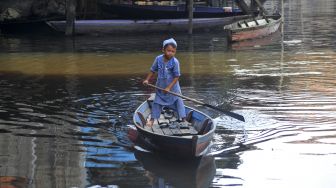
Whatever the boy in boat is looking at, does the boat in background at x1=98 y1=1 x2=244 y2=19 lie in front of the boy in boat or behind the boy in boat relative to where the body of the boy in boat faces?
behind

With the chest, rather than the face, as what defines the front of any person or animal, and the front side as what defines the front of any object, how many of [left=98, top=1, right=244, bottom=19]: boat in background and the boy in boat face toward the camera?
1

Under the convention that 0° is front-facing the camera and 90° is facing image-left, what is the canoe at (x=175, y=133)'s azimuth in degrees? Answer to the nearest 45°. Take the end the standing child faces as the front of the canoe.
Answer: approximately 315°

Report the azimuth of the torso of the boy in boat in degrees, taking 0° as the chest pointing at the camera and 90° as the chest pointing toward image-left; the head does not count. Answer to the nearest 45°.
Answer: approximately 0°

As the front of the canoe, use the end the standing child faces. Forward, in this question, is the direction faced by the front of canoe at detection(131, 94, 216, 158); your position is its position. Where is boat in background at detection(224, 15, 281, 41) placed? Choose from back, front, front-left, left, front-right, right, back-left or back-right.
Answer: back-left

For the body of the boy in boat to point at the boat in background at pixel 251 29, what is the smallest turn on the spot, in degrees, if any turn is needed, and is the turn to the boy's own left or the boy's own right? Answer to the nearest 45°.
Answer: approximately 180°

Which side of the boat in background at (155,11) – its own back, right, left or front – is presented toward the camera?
left

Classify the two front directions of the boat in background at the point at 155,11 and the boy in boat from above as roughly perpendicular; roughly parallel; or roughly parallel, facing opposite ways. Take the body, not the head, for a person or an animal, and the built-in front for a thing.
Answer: roughly perpendicular

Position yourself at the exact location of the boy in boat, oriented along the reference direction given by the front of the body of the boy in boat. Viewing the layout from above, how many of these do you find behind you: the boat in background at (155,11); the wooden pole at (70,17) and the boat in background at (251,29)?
3

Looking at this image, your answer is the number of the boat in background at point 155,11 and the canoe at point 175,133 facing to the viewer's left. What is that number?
1
